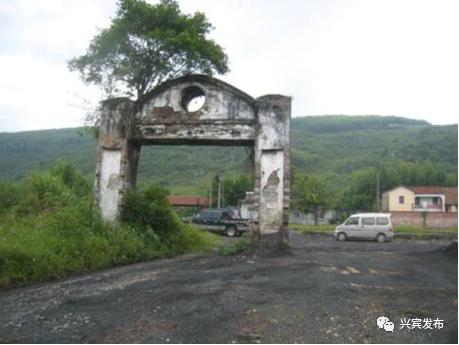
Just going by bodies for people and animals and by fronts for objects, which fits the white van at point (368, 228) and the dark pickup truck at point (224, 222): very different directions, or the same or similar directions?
very different directions

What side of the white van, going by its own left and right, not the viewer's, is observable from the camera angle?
left

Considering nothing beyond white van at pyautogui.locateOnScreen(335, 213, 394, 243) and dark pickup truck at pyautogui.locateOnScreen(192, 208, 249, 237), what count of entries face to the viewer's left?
1

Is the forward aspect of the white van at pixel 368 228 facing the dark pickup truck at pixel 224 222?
yes
